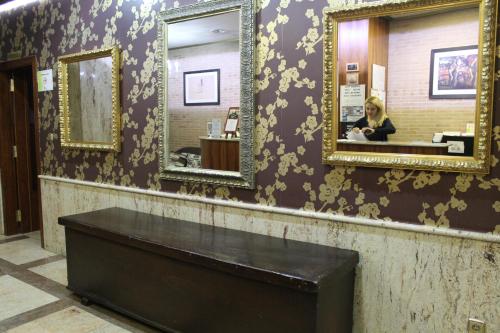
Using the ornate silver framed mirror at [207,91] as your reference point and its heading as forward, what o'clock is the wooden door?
The wooden door is roughly at 3 o'clock from the ornate silver framed mirror.

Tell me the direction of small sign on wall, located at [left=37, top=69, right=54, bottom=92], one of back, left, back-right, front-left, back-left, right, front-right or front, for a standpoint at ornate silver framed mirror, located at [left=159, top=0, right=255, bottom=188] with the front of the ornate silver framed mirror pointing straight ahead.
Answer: right

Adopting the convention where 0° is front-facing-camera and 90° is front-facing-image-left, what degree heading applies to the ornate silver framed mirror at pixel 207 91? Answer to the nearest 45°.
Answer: approximately 45°
